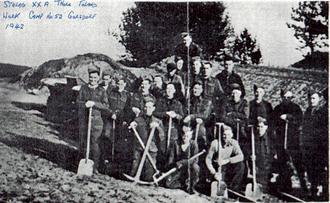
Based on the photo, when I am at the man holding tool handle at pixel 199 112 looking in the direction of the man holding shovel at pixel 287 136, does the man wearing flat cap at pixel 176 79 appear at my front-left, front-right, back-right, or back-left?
back-left

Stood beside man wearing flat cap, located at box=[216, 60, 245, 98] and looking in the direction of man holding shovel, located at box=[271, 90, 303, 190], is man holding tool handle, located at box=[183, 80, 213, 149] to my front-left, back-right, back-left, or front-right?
front-right

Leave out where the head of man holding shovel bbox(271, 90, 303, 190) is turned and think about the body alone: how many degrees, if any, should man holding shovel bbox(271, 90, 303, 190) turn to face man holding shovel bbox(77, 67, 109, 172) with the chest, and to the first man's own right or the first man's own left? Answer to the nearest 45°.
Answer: approximately 90° to the first man's own right

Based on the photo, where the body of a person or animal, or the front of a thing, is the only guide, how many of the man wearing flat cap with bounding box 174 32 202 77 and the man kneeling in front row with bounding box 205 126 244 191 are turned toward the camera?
2

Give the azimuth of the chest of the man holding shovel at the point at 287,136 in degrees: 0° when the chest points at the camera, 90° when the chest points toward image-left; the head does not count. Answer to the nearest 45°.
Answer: approximately 0°

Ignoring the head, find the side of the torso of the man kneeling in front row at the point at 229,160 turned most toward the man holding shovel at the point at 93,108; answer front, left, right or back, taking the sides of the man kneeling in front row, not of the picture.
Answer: right

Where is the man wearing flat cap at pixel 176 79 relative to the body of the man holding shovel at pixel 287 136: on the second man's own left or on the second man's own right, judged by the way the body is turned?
on the second man's own right

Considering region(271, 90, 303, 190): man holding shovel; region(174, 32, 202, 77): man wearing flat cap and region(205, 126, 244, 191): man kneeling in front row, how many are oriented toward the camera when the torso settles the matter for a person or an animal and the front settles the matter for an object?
3
